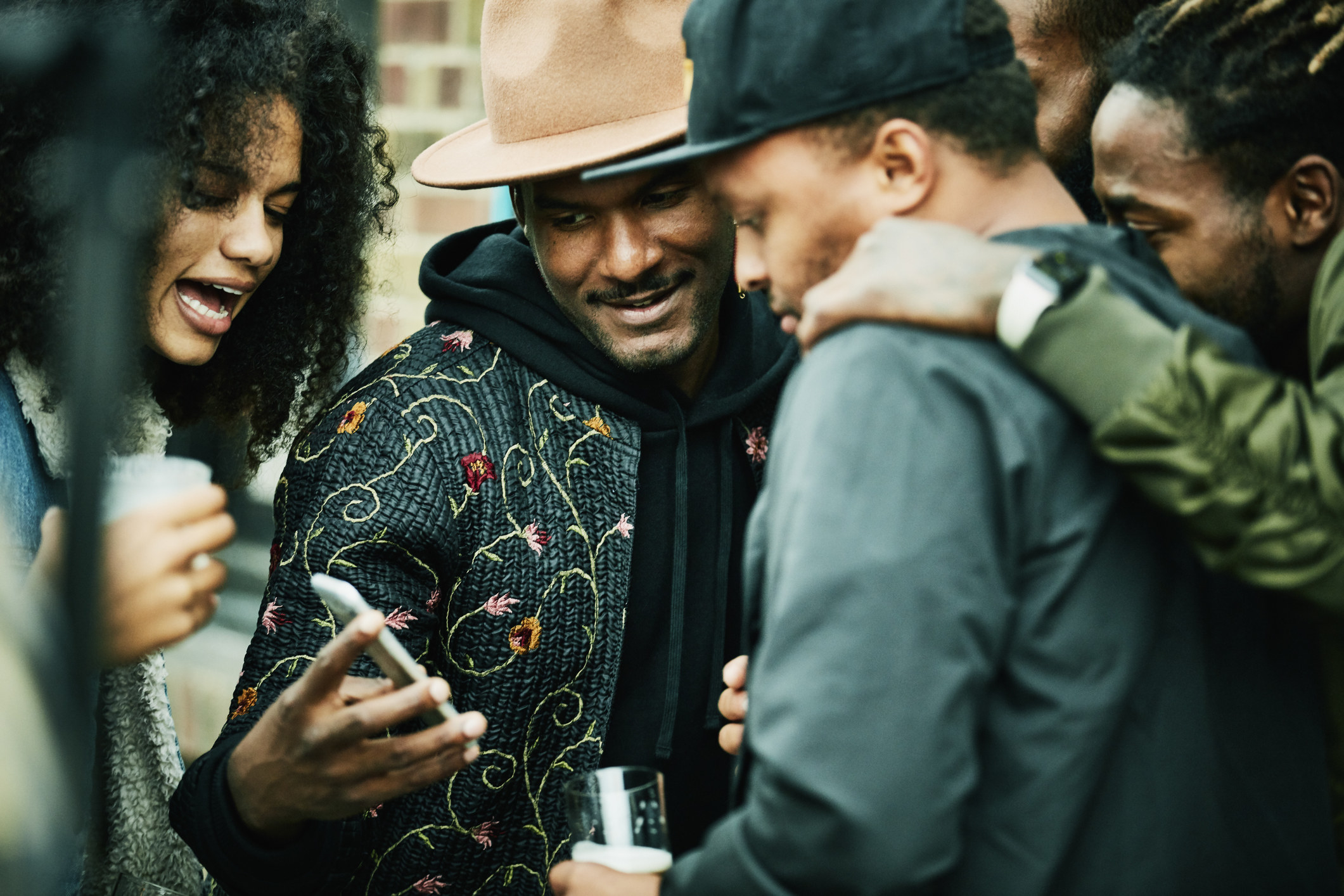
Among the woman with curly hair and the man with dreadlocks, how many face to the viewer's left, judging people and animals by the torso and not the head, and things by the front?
1

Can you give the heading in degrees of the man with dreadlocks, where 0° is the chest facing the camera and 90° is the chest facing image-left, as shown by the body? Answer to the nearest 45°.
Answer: approximately 90°

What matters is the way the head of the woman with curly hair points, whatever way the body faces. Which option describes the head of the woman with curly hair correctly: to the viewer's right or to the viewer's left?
to the viewer's right

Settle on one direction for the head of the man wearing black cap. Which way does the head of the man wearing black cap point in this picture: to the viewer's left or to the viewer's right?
to the viewer's left

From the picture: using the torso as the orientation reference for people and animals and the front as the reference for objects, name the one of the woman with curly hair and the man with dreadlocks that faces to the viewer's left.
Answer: the man with dreadlocks

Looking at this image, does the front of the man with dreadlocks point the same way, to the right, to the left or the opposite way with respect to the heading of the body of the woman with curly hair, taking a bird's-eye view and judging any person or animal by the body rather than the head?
the opposite way

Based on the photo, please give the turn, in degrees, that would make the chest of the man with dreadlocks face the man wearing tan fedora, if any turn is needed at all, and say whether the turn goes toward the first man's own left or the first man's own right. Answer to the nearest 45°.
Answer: approximately 45° to the first man's own right

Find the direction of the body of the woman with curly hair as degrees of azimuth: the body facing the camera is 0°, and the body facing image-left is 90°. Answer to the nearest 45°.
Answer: approximately 315°
